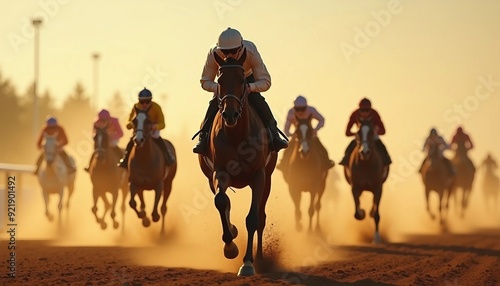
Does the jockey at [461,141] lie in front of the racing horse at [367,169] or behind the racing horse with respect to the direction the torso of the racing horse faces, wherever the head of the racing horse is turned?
behind

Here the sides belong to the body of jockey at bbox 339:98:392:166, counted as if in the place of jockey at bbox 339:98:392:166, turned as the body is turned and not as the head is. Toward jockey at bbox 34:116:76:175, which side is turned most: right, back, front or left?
right

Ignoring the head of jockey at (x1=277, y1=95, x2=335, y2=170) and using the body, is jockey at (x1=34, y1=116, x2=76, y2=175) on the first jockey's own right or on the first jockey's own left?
on the first jockey's own right

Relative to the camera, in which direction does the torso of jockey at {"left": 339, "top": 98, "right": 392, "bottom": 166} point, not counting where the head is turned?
toward the camera

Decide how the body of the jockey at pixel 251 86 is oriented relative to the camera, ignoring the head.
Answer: toward the camera

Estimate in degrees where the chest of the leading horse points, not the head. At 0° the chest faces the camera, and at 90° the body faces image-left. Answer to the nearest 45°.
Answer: approximately 0°

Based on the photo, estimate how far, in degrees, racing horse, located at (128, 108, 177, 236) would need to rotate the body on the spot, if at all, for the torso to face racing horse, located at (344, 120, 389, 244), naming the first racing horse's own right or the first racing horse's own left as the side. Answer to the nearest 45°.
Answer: approximately 90° to the first racing horse's own left

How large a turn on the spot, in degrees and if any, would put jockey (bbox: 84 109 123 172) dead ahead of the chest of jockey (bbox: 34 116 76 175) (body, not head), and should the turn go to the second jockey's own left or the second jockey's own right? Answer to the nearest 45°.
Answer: approximately 45° to the second jockey's own left

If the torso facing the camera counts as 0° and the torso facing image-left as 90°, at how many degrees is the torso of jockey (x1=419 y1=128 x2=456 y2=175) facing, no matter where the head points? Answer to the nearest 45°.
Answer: approximately 0°

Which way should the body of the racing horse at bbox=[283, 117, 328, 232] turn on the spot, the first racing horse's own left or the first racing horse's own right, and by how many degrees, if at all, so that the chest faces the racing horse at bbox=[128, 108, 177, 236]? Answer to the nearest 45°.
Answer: approximately 45° to the first racing horse's own right

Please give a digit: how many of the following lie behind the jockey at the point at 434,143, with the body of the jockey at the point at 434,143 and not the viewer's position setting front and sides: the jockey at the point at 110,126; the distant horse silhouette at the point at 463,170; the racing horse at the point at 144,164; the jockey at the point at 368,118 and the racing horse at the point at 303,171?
1
